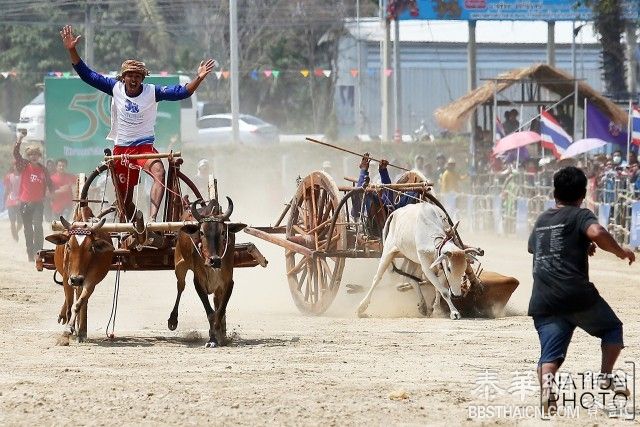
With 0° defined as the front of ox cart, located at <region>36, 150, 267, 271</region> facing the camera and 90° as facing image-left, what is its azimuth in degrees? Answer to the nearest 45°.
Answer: approximately 0°

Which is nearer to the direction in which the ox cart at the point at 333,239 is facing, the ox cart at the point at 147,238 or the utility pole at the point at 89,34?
the ox cart

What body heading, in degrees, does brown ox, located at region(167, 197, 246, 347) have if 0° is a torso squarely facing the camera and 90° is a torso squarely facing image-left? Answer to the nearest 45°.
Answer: approximately 0°

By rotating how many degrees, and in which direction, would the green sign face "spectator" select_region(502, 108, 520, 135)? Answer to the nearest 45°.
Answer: approximately 45° to its left

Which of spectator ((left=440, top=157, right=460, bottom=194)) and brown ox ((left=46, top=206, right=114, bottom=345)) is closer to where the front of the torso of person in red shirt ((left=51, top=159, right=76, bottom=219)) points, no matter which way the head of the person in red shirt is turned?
the brown ox

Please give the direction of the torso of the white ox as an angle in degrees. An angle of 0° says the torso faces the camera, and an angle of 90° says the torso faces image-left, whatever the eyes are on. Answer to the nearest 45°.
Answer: approximately 315°
